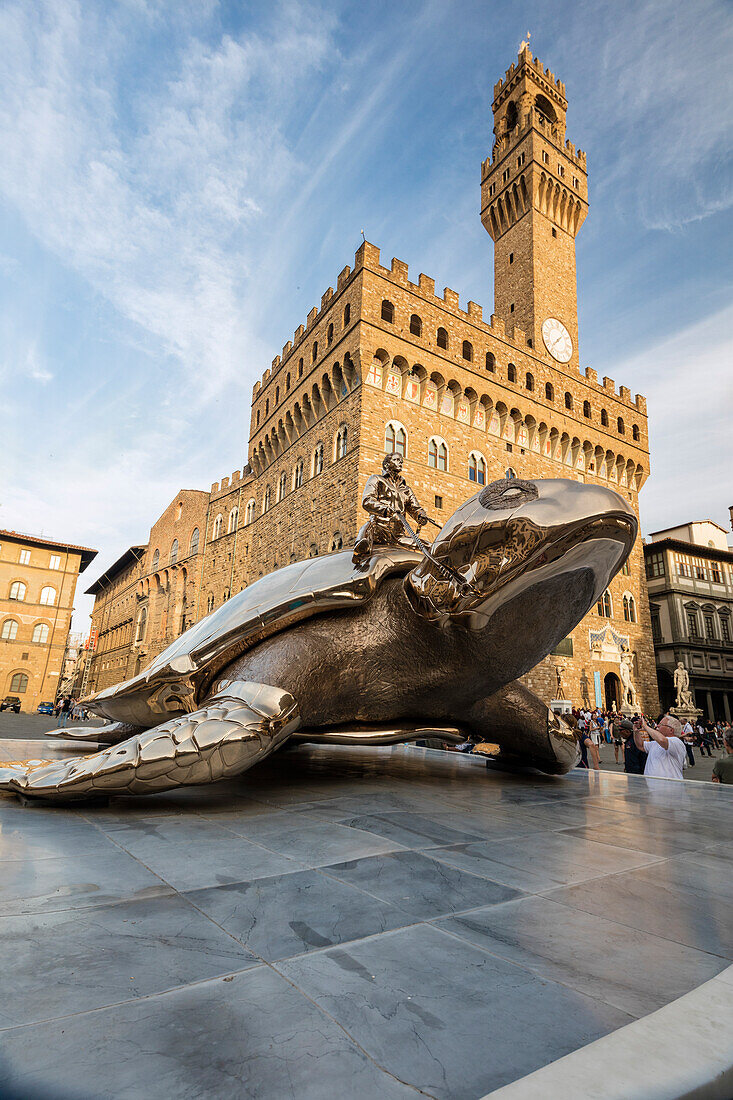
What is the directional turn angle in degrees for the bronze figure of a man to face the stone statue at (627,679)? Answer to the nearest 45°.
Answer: approximately 90° to its left

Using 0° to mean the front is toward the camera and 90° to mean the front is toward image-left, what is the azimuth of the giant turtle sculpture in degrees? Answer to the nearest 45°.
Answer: approximately 315°

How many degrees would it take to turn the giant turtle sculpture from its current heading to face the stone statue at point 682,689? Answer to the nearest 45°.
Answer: approximately 90° to its left

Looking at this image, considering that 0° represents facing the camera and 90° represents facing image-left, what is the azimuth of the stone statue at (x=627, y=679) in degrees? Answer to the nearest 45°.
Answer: approximately 315°

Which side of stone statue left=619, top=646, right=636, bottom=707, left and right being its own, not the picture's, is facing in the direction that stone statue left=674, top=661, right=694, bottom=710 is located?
left

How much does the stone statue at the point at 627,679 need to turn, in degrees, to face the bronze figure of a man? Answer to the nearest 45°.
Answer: approximately 45° to its right

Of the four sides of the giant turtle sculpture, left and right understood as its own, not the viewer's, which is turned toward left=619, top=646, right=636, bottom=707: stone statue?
left
